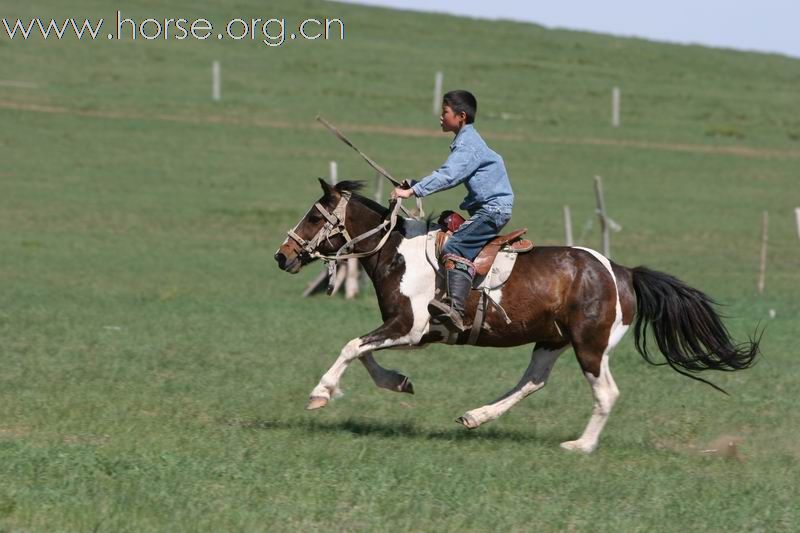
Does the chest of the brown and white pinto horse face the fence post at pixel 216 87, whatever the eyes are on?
no

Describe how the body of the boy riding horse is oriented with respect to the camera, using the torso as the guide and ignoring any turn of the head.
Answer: to the viewer's left

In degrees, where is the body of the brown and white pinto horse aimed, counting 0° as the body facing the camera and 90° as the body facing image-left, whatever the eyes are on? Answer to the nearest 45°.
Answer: approximately 90°

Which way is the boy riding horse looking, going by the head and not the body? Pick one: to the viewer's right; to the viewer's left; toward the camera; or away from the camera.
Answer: to the viewer's left

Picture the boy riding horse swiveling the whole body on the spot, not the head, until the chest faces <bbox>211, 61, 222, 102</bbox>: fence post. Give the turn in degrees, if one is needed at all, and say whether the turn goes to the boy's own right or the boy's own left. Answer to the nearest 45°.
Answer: approximately 90° to the boy's own right
